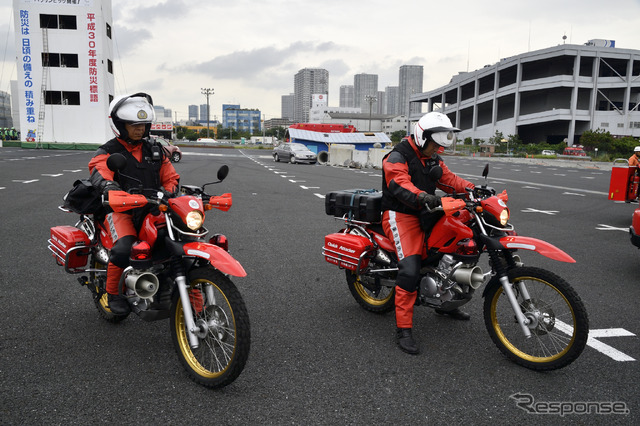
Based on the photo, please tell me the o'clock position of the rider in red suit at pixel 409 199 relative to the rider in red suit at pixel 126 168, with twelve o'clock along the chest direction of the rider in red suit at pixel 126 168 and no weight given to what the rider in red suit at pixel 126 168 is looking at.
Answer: the rider in red suit at pixel 409 199 is roughly at 11 o'clock from the rider in red suit at pixel 126 168.

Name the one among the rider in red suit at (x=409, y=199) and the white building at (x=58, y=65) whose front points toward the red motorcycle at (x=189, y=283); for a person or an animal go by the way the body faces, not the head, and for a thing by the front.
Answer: the white building

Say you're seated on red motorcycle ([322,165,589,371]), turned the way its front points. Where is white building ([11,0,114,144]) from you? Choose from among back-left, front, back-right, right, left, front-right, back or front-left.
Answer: back

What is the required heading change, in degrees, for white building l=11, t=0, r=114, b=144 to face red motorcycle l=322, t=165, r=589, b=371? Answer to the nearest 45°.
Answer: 0° — it already faces it

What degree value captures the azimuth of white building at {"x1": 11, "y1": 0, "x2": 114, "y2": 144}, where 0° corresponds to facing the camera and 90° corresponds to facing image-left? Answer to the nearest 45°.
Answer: approximately 0°

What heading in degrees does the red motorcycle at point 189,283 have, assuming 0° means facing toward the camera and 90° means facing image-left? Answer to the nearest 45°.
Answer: approximately 315°

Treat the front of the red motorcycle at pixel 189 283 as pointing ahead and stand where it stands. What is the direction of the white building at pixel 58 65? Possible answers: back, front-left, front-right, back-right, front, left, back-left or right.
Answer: back-left

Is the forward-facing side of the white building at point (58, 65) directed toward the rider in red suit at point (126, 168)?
yes
